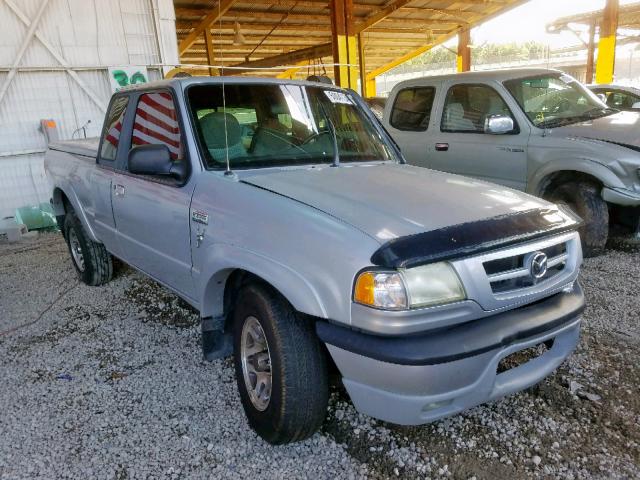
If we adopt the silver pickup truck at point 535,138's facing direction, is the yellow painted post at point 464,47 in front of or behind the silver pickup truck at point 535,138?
behind

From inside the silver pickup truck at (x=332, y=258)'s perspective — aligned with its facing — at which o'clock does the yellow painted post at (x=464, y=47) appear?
The yellow painted post is roughly at 8 o'clock from the silver pickup truck.

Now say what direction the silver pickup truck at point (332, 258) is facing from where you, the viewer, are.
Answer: facing the viewer and to the right of the viewer

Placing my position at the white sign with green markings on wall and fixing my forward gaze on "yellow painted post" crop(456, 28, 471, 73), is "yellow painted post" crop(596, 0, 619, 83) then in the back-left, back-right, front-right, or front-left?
front-right

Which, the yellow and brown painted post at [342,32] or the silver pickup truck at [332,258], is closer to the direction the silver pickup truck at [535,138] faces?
the silver pickup truck

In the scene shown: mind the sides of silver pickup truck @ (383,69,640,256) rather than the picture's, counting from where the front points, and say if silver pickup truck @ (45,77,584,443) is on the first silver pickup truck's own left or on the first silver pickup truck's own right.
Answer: on the first silver pickup truck's own right

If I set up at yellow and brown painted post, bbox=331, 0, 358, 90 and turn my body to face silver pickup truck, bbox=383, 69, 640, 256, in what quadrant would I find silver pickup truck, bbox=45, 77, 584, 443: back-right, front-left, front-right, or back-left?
front-right

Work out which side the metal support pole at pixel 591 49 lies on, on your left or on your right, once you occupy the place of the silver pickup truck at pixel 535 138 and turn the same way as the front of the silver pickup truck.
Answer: on your left

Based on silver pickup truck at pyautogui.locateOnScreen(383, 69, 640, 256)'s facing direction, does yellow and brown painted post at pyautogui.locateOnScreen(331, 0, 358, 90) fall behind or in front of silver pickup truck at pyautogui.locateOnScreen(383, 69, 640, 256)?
behind

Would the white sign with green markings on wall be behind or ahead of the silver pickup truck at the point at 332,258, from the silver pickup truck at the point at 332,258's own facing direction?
behind

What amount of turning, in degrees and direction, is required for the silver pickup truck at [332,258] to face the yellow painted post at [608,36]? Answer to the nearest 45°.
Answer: approximately 90° to its left

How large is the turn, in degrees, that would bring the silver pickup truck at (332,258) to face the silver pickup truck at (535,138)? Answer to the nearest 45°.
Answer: approximately 90° to its left

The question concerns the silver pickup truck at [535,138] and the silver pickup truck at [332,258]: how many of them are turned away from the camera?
0
